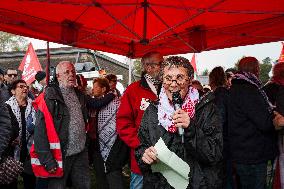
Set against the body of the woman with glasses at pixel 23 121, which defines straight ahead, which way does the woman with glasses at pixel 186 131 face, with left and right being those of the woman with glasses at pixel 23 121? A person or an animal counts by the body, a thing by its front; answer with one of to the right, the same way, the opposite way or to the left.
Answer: to the right

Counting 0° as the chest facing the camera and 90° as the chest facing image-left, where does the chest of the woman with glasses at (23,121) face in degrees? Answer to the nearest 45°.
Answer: approximately 315°

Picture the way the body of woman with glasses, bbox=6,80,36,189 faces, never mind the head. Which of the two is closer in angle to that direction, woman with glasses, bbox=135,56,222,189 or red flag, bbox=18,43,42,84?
the woman with glasses

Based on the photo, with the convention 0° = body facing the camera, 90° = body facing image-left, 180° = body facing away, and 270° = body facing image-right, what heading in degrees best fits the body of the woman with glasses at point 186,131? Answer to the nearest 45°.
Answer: approximately 0°

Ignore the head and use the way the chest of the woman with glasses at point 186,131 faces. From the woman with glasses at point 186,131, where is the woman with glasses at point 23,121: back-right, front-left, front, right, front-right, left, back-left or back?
back-right

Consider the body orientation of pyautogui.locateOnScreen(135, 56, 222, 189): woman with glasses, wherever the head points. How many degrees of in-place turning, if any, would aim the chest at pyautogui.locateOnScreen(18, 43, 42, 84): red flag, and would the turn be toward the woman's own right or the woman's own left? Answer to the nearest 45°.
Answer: approximately 135° to the woman's own right

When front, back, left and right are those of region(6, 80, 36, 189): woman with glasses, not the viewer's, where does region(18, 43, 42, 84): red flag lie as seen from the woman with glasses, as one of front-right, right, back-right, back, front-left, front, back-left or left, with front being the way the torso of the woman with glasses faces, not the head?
back-left
